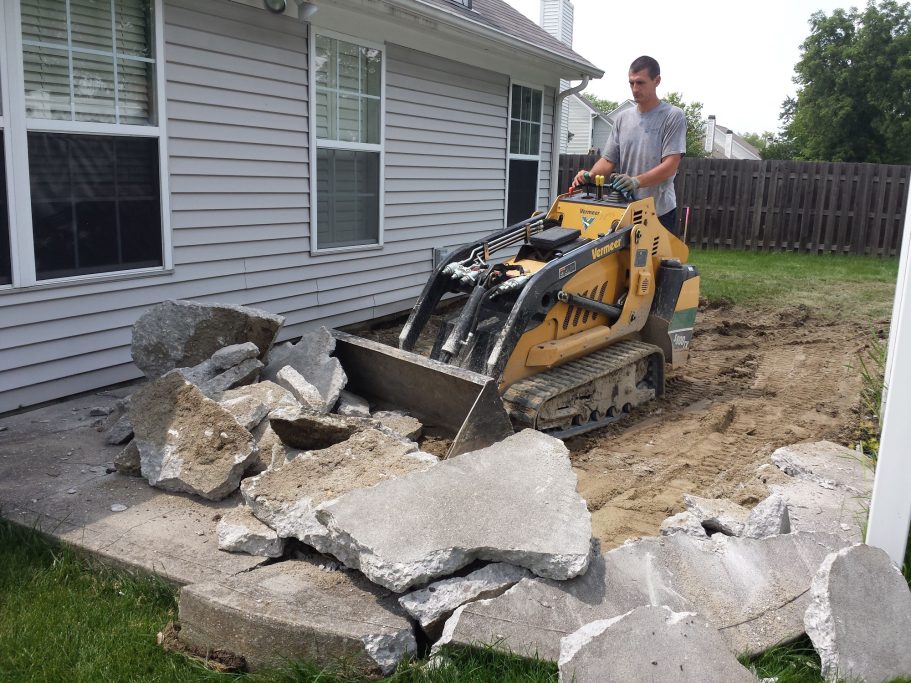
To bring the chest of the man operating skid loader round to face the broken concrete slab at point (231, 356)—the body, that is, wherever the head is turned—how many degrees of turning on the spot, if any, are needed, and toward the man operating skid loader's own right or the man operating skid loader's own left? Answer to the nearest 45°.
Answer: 0° — they already face it

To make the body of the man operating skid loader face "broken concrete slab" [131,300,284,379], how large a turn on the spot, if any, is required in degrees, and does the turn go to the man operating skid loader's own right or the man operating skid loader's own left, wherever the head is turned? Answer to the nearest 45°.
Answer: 0° — they already face it

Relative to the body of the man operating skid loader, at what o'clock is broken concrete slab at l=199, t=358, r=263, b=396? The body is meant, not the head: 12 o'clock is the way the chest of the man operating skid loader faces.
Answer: The broken concrete slab is roughly at 12 o'clock from the man operating skid loader.

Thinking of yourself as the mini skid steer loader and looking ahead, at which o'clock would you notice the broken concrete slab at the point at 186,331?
The broken concrete slab is roughly at 1 o'clock from the mini skid steer loader.

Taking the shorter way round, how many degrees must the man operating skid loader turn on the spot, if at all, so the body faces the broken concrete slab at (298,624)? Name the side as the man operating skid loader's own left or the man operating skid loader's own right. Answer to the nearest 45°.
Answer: approximately 45° to the man operating skid loader's own left

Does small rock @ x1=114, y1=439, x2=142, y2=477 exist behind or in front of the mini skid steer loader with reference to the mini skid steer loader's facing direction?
in front

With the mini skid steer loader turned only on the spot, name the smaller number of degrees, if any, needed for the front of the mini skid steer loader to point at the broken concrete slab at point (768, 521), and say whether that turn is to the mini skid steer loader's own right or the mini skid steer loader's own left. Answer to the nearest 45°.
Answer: approximately 45° to the mini skid steer loader's own left

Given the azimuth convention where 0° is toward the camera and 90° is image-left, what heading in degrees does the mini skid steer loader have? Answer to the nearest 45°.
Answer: approximately 45°

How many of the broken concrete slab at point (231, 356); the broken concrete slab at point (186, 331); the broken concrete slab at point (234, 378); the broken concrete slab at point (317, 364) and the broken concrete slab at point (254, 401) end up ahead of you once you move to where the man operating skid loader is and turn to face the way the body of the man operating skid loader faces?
5

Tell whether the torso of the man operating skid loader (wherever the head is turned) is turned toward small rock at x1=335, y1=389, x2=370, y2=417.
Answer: yes

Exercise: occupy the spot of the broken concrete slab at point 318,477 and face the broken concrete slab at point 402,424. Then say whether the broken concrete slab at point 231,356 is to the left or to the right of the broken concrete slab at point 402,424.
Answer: left

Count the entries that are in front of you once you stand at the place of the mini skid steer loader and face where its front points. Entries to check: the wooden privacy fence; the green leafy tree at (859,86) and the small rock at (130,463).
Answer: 1

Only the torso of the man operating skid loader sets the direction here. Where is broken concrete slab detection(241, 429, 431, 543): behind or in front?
in front

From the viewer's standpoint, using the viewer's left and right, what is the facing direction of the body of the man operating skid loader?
facing the viewer and to the left of the viewer

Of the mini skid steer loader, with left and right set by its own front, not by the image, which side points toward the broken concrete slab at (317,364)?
front
